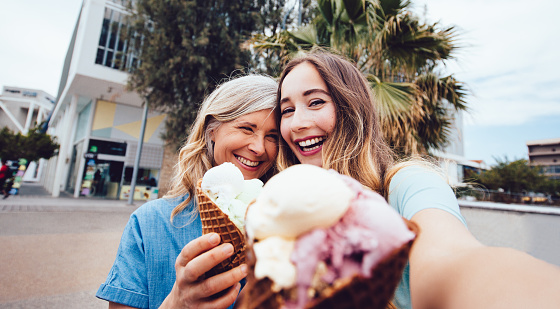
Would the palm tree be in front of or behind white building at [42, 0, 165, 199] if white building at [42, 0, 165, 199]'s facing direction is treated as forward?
in front

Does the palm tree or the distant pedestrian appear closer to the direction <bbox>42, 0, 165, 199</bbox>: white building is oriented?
the palm tree

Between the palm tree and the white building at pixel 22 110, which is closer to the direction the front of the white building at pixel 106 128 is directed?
the palm tree

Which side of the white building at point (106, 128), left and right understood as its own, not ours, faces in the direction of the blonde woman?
front

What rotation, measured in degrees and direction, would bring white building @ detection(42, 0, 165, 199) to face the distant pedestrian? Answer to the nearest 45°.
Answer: approximately 90° to its right

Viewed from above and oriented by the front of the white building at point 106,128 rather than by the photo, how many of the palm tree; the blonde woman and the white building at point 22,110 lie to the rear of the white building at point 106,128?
1

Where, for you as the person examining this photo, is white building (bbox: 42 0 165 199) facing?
facing the viewer

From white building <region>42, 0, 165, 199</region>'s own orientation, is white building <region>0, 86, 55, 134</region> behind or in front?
behind
